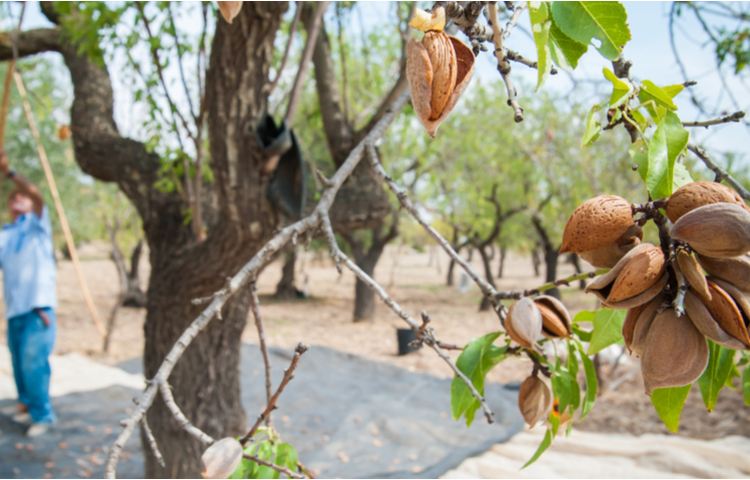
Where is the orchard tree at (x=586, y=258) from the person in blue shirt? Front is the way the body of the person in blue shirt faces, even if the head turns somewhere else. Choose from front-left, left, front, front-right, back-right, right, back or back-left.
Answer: front-left

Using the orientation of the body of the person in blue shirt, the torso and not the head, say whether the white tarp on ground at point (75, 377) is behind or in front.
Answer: behind
